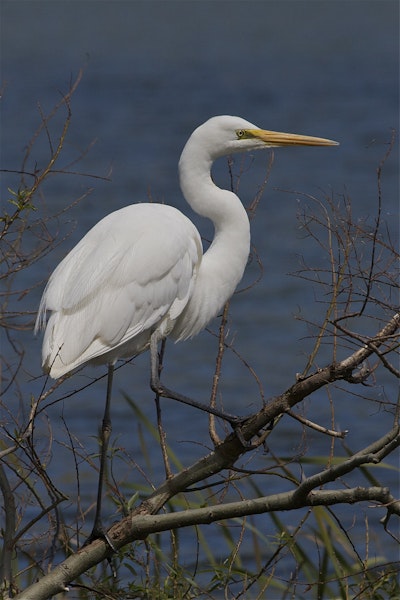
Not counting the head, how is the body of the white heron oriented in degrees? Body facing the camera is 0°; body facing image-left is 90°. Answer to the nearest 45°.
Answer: approximately 270°
